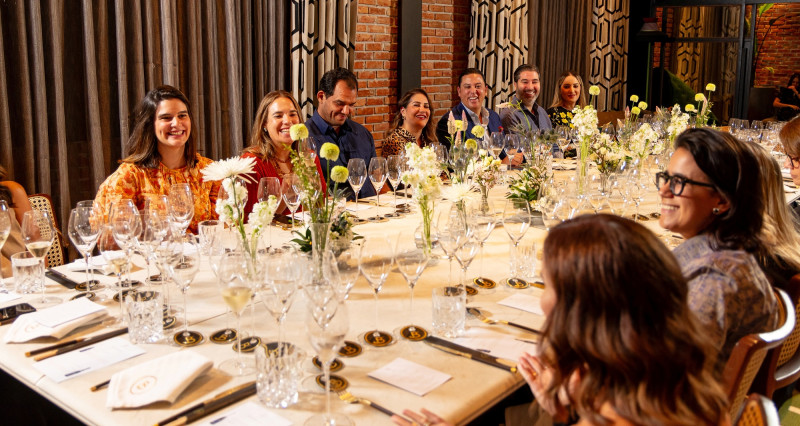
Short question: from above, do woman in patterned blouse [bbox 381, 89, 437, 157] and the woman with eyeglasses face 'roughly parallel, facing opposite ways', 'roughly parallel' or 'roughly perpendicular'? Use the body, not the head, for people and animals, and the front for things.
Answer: roughly parallel, facing opposite ways

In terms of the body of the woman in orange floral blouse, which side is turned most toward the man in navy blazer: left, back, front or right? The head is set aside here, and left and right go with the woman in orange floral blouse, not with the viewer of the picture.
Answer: left

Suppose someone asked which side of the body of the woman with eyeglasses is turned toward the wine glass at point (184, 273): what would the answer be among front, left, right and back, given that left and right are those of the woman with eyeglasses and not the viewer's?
front

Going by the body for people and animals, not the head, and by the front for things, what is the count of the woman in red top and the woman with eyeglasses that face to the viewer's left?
1

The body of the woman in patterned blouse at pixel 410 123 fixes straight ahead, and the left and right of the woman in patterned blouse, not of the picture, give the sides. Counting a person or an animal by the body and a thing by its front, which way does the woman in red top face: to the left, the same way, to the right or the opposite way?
the same way

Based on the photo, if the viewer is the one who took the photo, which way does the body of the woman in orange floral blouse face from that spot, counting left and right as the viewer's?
facing the viewer and to the right of the viewer

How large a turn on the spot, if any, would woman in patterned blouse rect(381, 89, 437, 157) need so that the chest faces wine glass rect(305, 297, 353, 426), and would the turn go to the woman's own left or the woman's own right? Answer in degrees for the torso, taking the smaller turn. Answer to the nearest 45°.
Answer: approximately 45° to the woman's own right

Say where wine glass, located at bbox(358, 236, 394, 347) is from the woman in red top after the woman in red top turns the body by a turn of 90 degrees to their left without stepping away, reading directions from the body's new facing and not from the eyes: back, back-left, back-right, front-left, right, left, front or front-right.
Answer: back-right

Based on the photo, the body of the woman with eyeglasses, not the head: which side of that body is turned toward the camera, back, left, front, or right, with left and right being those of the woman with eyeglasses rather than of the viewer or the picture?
left

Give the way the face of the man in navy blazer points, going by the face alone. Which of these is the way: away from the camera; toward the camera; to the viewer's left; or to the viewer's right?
toward the camera

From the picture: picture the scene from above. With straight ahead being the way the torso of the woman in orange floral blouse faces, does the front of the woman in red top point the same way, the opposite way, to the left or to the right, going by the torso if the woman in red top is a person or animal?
the same way

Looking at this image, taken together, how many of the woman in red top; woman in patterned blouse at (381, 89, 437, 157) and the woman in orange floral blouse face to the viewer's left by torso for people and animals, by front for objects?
0

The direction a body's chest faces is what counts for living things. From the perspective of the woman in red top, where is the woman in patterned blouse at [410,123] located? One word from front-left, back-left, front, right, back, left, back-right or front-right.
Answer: left

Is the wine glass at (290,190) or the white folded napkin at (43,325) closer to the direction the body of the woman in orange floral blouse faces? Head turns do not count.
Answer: the wine glass

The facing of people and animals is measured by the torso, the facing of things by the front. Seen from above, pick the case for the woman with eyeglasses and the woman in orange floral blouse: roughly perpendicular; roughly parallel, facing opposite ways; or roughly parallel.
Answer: roughly parallel, facing opposite ways

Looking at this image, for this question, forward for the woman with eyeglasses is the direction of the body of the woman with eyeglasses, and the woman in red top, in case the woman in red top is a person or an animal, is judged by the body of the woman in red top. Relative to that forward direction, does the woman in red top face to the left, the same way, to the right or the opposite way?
the opposite way
